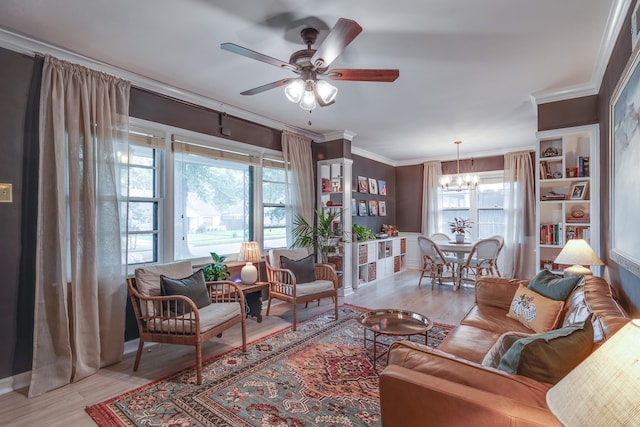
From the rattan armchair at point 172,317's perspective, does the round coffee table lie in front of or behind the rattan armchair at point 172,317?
in front

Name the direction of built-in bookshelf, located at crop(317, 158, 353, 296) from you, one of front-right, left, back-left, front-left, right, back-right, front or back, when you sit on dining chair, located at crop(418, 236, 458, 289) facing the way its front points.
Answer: back

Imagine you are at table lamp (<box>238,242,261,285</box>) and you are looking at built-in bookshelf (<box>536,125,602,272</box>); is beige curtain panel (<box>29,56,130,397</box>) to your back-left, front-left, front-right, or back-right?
back-right

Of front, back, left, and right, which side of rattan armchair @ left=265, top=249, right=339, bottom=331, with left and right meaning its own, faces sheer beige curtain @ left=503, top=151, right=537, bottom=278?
left

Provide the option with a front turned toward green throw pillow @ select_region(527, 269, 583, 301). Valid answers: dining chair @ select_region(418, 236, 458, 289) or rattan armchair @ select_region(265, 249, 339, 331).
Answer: the rattan armchair

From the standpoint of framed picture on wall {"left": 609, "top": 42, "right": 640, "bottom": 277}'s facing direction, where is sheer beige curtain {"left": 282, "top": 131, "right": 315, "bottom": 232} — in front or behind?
in front

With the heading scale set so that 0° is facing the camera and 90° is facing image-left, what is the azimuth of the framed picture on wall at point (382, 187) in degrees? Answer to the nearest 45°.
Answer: approximately 315°

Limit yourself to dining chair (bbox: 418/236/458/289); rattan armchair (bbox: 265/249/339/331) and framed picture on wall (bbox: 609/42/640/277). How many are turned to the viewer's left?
1

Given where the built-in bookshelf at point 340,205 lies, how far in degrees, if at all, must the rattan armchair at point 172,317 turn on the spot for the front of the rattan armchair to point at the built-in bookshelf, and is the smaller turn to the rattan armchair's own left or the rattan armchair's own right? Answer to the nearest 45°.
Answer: approximately 90° to the rattan armchair's own left

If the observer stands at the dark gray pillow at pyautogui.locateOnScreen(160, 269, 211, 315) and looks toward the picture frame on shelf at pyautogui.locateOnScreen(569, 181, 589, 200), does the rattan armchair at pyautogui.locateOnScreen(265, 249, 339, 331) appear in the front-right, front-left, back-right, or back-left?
front-left

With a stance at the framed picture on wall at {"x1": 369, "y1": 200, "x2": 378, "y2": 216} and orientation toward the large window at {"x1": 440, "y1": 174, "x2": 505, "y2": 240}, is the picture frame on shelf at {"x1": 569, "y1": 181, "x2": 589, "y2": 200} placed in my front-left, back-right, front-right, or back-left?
front-right

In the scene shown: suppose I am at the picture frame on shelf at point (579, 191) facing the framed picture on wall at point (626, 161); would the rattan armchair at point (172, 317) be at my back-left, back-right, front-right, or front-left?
front-right

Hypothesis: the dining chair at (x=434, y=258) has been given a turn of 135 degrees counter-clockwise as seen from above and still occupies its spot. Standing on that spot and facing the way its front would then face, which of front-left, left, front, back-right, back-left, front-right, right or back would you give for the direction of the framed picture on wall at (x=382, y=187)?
front-right

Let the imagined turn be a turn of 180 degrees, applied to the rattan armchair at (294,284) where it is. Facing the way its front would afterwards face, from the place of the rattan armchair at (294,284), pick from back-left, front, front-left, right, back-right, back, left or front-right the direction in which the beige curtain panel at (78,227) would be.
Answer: left

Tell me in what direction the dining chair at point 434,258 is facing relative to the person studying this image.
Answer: facing away from the viewer and to the right of the viewer

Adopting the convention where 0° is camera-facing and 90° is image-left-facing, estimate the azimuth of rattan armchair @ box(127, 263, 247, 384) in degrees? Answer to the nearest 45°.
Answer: approximately 315°

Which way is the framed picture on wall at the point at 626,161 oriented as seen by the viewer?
to the viewer's left
